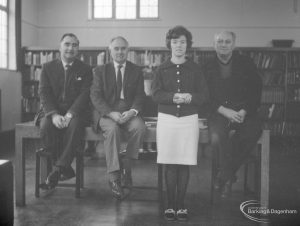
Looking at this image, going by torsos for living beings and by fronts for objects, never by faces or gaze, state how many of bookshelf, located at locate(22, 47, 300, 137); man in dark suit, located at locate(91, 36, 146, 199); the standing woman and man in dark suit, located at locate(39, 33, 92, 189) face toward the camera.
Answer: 4

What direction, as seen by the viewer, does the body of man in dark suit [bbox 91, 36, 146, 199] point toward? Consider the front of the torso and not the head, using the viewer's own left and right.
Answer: facing the viewer

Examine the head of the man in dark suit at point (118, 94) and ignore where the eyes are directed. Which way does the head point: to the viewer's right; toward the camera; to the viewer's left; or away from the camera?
toward the camera

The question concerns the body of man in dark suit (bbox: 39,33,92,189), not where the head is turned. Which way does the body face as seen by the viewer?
toward the camera

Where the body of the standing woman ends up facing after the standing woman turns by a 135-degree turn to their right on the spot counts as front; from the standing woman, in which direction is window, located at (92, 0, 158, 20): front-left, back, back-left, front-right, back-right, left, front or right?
front-right

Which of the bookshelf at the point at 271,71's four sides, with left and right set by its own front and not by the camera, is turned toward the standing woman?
front

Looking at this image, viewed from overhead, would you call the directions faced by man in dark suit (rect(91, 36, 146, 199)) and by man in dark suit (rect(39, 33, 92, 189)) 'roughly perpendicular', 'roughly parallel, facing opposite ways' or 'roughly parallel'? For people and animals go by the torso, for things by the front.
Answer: roughly parallel

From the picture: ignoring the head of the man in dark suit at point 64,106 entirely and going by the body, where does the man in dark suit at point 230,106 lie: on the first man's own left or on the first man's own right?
on the first man's own left

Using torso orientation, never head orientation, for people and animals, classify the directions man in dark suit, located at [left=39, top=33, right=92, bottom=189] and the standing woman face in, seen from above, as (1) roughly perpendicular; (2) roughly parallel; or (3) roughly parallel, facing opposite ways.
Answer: roughly parallel

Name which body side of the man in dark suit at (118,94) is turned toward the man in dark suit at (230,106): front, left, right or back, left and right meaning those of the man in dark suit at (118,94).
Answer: left

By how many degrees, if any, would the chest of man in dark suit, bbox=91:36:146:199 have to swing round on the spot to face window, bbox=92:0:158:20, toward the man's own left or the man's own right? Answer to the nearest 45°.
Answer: approximately 180°

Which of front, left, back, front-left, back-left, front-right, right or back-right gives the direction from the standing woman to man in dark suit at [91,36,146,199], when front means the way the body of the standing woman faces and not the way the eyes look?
back-right

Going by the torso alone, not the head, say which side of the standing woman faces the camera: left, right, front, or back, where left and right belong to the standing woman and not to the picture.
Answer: front

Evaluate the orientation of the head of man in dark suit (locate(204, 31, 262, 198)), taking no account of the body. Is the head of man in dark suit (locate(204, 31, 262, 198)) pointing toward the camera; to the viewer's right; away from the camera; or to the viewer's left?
toward the camera
